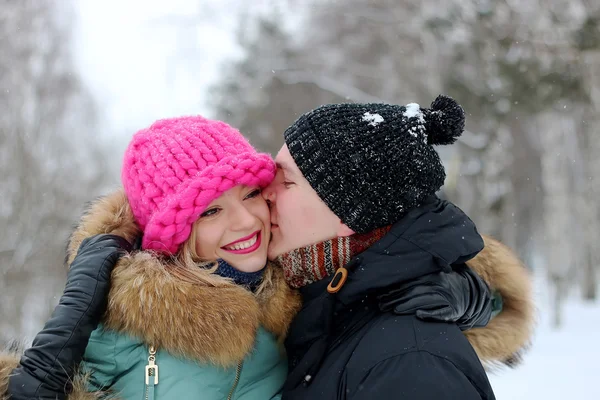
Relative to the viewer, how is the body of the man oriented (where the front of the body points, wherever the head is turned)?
to the viewer's left

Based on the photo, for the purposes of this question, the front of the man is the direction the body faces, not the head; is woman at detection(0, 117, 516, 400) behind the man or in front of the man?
in front

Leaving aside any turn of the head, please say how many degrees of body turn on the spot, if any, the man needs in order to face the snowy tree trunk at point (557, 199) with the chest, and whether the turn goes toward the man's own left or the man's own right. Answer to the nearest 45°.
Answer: approximately 90° to the man's own right

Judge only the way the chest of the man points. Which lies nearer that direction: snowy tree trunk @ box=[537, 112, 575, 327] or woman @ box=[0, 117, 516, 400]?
the woman

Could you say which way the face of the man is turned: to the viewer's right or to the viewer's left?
to the viewer's left
